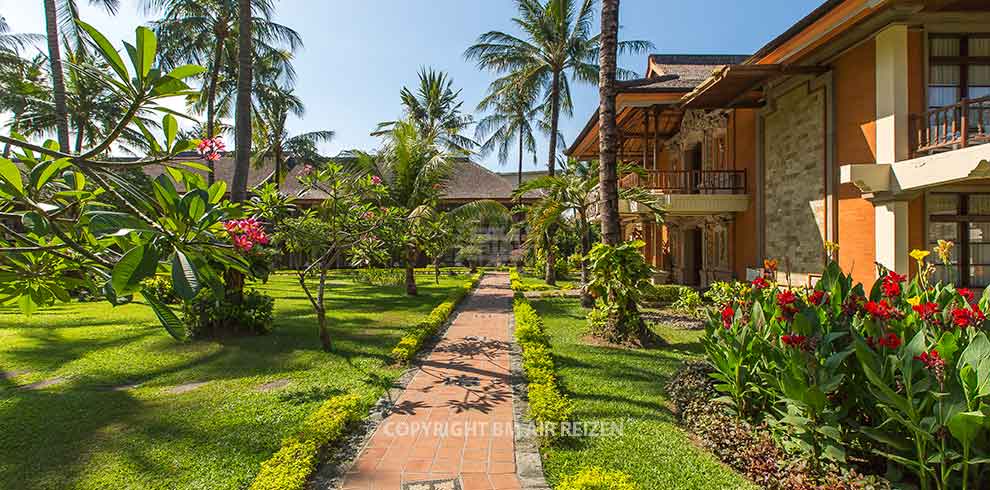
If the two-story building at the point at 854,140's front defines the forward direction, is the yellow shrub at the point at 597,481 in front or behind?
in front

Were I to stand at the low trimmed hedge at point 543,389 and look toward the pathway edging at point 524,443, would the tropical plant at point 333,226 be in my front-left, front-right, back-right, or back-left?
back-right

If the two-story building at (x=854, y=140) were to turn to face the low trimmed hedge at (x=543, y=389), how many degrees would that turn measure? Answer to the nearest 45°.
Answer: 0° — it already faces it

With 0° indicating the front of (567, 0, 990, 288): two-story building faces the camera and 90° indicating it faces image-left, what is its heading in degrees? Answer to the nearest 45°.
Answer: approximately 45°

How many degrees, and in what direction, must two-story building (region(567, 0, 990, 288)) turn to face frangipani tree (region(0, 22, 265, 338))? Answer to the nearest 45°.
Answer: approximately 45° to its left

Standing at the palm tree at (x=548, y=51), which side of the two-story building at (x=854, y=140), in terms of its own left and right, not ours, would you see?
right

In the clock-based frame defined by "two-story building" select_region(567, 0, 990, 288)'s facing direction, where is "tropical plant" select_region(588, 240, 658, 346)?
The tropical plant is roughly at 12 o'clock from the two-story building.
